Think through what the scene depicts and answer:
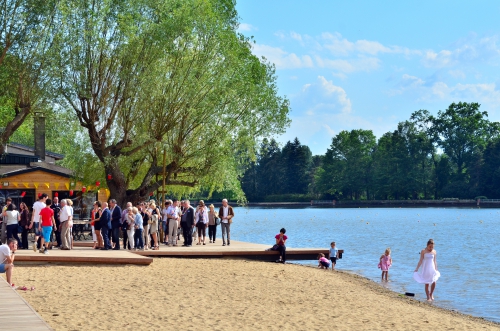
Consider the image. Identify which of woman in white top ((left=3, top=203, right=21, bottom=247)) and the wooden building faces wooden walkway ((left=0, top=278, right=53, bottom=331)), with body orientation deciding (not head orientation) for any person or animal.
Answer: the wooden building

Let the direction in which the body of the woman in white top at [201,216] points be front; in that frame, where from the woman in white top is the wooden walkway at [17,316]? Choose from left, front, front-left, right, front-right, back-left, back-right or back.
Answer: front

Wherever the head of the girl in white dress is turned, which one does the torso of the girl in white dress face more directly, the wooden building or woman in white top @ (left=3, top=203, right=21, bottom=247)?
the woman in white top

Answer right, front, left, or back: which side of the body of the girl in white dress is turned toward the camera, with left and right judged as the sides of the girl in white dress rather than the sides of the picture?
front

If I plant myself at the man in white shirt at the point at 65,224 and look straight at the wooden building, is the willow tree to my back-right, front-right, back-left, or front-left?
front-right

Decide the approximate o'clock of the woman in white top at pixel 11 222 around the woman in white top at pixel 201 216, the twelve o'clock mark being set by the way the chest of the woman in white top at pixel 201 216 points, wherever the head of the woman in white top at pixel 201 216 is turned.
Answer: the woman in white top at pixel 11 222 is roughly at 2 o'clock from the woman in white top at pixel 201 216.

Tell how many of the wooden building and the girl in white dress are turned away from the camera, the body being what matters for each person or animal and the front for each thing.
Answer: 0

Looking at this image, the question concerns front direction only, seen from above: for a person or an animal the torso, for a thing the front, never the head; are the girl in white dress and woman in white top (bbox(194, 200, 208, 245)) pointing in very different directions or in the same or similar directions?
same or similar directions

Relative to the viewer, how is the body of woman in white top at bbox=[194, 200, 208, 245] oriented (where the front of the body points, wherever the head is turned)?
toward the camera

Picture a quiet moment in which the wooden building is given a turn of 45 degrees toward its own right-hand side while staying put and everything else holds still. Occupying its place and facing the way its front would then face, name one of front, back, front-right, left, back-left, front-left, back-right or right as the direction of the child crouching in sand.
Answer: left
